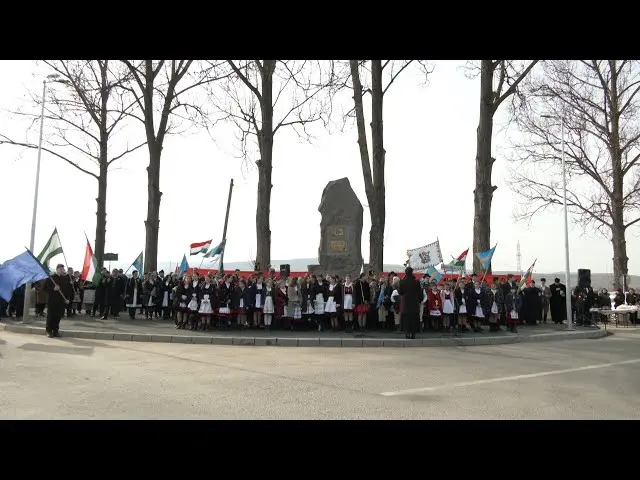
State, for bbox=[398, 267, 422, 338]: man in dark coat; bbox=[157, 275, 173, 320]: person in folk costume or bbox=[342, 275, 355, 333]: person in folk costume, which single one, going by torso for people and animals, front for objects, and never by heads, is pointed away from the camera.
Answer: the man in dark coat

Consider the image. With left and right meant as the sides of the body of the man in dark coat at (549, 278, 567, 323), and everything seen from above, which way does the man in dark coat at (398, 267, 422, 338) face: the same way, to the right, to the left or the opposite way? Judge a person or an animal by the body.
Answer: the opposite way

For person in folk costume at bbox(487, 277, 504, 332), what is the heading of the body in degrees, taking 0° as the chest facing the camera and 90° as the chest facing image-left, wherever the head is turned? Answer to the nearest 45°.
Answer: approximately 45°

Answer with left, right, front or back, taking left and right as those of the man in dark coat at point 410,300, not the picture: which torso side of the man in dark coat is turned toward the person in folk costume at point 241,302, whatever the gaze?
left

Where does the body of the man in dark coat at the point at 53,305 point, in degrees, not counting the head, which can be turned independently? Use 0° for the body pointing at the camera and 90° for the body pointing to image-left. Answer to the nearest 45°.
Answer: approximately 315°

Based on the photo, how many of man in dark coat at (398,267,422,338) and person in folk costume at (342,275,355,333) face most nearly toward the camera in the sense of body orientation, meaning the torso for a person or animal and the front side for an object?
1

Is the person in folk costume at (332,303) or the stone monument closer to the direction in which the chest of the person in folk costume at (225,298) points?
the person in folk costume

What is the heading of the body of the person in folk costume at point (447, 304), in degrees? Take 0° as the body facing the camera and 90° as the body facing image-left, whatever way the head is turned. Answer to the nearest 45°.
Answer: approximately 0°

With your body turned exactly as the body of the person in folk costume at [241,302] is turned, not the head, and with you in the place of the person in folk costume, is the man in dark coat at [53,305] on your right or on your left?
on your right

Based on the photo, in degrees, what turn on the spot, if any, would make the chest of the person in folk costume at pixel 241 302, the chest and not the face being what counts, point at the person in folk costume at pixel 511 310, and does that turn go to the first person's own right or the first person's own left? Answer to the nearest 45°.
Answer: approximately 90° to the first person's own left
